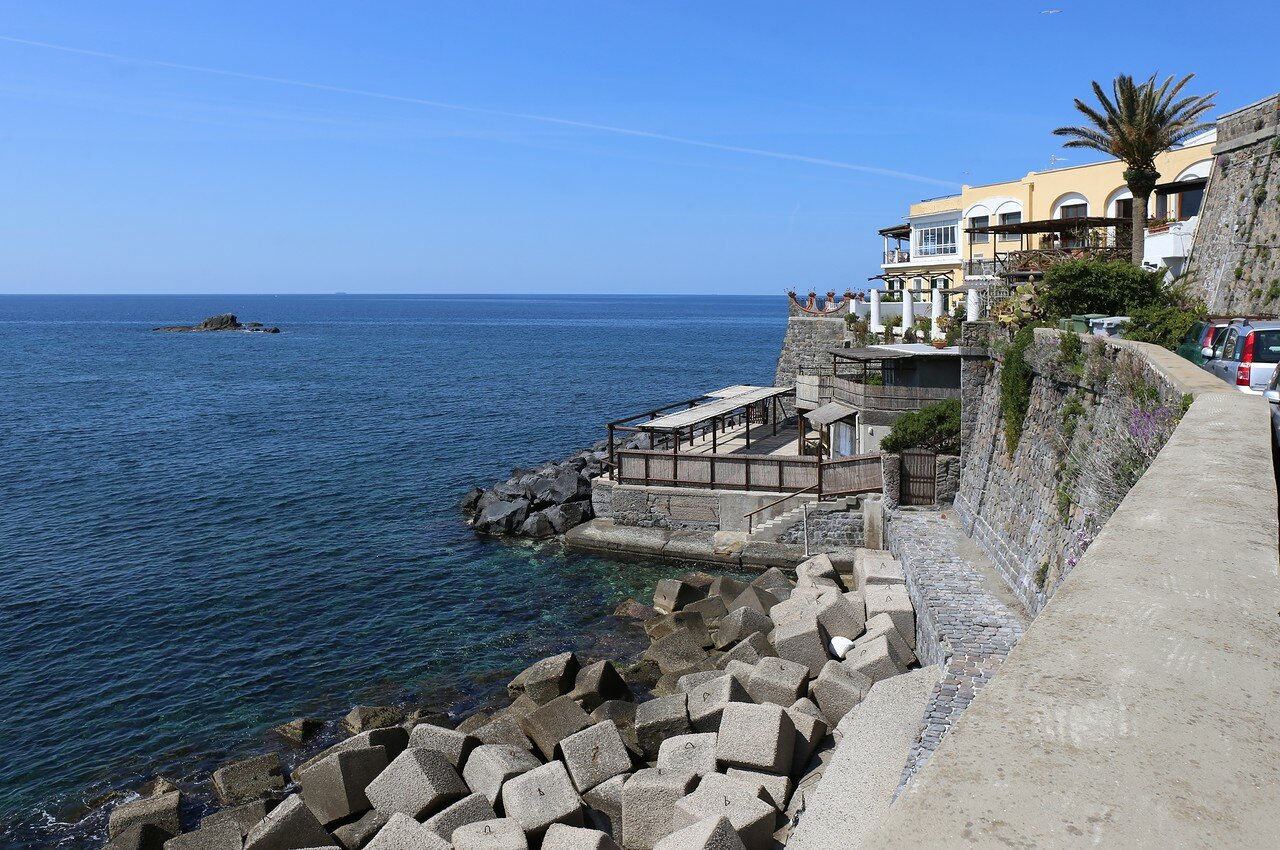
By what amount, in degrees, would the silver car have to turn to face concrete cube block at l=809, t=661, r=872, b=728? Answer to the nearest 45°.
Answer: approximately 90° to its left

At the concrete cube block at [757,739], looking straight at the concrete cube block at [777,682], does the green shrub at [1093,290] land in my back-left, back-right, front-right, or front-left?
front-right

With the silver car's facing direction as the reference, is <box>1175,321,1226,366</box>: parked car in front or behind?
in front

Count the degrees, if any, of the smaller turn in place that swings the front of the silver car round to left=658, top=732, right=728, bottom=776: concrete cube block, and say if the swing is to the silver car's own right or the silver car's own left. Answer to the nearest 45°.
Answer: approximately 90° to the silver car's own left

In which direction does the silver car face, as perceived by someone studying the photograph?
facing away from the viewer and to the left of the viewer

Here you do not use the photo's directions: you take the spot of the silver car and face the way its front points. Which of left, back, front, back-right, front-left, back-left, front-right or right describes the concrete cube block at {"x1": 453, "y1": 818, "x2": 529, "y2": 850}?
left

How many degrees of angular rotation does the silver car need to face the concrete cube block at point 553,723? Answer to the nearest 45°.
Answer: approximately 90° to its left

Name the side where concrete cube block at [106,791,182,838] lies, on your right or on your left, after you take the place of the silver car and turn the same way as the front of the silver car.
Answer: on your left

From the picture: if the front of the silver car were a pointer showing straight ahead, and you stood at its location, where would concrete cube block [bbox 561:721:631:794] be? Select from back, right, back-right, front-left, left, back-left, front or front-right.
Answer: left

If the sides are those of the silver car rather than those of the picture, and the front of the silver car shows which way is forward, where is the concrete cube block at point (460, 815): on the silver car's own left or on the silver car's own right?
on the silver car's own left

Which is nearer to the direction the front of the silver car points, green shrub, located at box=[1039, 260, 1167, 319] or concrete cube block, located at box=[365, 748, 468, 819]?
the green shrub

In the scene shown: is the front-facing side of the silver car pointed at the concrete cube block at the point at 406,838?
no
